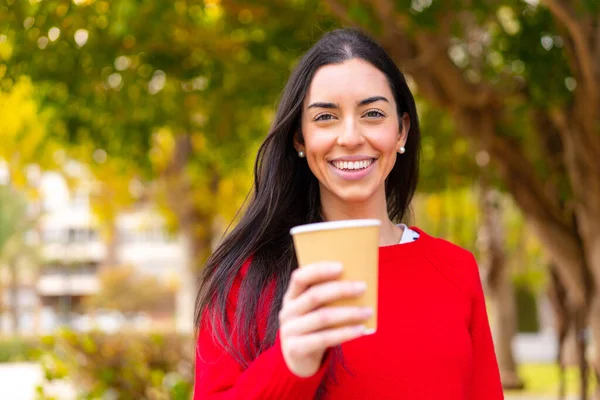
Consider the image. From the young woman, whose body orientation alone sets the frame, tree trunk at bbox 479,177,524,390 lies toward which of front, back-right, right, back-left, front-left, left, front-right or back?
back

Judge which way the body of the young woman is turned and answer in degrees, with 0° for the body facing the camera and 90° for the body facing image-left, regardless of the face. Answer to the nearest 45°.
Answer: approximately 0°

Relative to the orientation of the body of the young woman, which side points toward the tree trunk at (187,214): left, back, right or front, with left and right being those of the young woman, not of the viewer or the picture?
back
